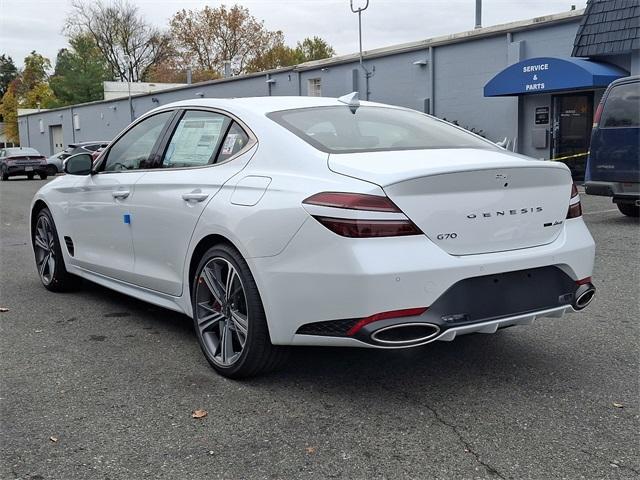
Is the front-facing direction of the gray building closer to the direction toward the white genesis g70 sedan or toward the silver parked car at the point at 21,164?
the white genesis g70 sedan

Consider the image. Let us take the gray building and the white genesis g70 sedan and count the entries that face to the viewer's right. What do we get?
0

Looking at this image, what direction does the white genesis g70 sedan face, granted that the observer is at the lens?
facing away from the viewer and to the left of the viewer

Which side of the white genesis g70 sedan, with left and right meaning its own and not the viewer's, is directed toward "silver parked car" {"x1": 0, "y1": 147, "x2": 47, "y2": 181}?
front

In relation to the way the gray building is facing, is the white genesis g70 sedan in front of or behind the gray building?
in front

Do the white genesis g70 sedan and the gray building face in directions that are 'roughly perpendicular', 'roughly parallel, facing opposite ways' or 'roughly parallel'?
roughly perpendicular

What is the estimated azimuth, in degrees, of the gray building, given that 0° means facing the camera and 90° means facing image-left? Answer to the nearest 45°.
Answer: approximately 45°

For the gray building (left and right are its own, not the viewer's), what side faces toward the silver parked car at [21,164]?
right

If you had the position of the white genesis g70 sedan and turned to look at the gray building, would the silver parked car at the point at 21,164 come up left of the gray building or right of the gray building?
left
